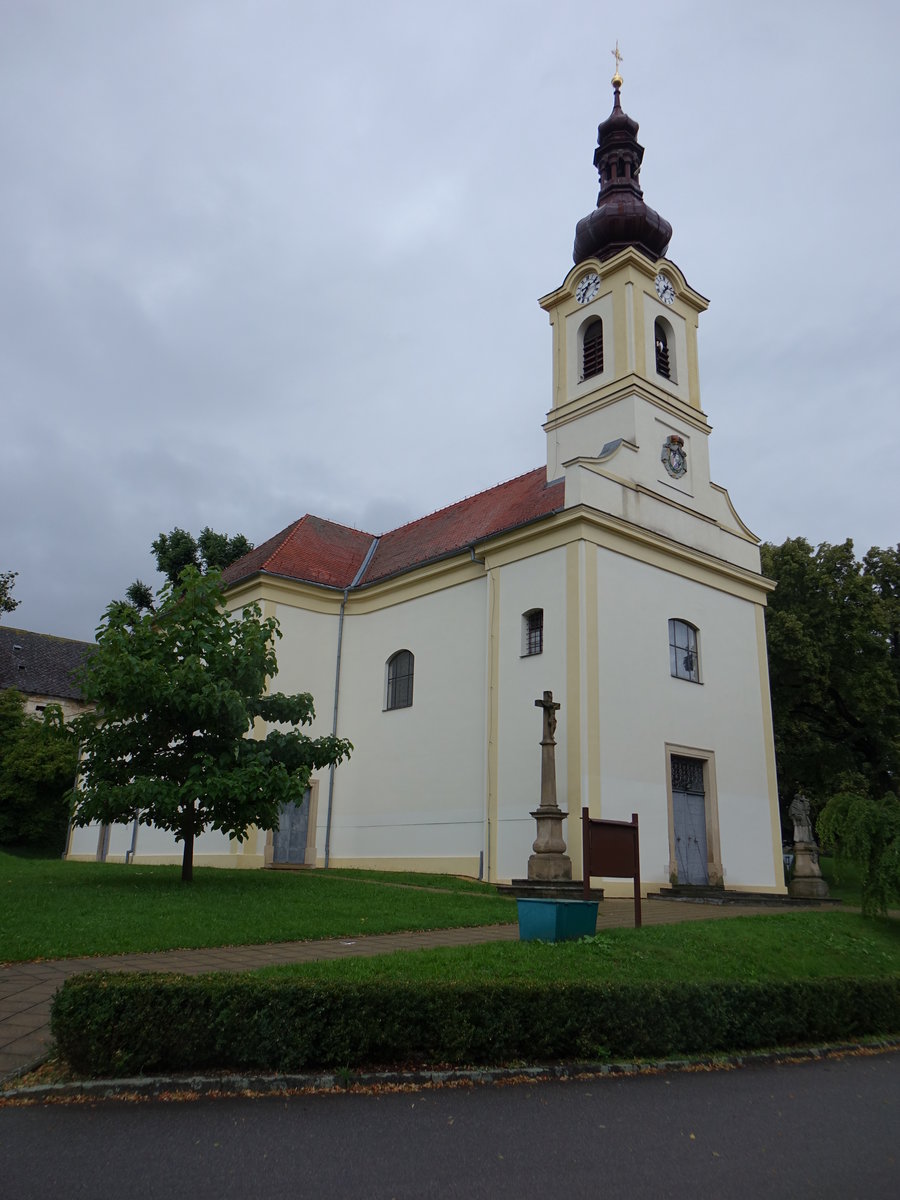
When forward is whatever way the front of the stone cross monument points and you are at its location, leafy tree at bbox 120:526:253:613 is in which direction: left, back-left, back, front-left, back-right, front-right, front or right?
back

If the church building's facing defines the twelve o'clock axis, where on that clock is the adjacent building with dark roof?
The adjacent building with dark roof is roughly at 6 o'clock from the church building.

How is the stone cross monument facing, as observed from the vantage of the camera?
facing the viewer and to the right of the viewer

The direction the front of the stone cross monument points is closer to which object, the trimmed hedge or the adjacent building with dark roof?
the trimmed hedge

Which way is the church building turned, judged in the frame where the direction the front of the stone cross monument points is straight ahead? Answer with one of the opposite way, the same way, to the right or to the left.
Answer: the same way

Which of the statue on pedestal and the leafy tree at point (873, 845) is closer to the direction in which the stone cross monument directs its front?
the leafy tree

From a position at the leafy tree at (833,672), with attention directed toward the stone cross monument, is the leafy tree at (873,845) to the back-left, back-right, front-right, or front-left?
front-left

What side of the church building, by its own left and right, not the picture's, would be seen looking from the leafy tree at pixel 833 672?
left

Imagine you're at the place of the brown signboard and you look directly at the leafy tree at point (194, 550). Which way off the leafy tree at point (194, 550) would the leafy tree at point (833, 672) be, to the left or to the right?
right

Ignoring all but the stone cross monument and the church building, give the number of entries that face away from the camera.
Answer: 0

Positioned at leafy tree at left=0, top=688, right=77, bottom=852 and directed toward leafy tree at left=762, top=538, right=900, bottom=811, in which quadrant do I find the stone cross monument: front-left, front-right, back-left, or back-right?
front-right
